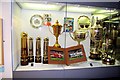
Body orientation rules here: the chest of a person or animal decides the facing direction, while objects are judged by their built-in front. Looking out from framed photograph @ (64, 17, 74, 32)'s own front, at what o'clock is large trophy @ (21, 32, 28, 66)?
The large trophy is roughly at 2 o'clock from the framed photograph.

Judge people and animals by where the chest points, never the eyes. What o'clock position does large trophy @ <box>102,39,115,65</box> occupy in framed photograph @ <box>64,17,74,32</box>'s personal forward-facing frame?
The large trophy is roughly at 9 o'clock from the framed photograph.

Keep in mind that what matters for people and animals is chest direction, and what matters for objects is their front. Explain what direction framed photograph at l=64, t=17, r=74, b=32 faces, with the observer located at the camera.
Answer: facing the viewer

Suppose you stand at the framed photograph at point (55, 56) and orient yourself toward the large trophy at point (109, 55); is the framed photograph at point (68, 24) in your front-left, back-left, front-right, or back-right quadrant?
front-left

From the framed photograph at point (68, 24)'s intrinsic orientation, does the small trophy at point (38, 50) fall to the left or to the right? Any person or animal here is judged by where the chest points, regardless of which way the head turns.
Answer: on its right

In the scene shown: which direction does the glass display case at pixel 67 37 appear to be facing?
toward the camera

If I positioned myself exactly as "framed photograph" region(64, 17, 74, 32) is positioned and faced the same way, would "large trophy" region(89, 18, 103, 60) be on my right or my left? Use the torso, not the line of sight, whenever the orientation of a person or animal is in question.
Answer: on my left

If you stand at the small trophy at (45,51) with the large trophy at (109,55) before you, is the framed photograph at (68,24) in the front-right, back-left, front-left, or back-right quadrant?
front-left
